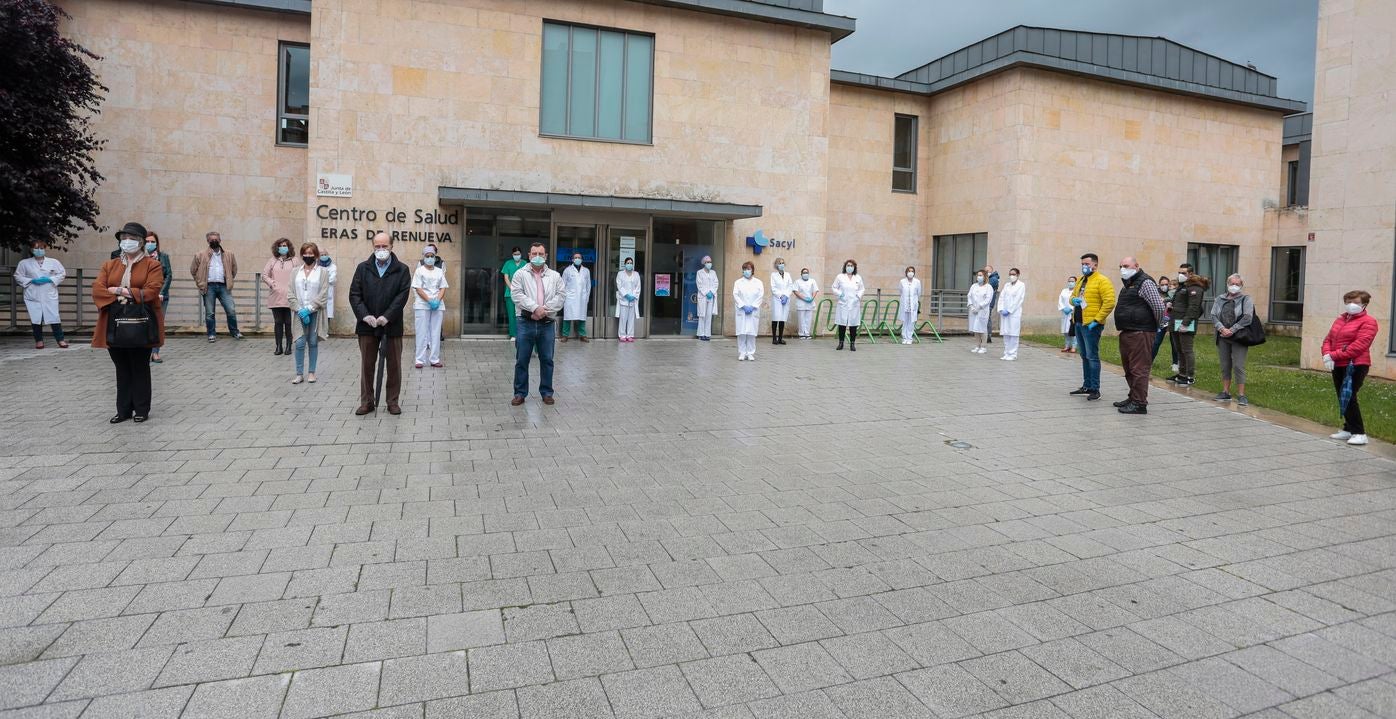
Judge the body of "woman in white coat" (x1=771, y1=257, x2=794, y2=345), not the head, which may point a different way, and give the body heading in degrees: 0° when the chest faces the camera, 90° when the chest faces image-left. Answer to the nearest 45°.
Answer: approximately 0°

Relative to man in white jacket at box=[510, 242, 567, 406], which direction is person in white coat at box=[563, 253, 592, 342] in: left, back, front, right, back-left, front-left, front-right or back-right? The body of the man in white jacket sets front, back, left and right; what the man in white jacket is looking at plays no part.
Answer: back

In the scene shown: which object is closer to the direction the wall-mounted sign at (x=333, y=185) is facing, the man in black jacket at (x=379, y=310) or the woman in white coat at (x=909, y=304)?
the man in black jacket

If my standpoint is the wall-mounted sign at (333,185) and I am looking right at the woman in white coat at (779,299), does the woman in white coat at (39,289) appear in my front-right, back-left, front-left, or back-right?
back-right
